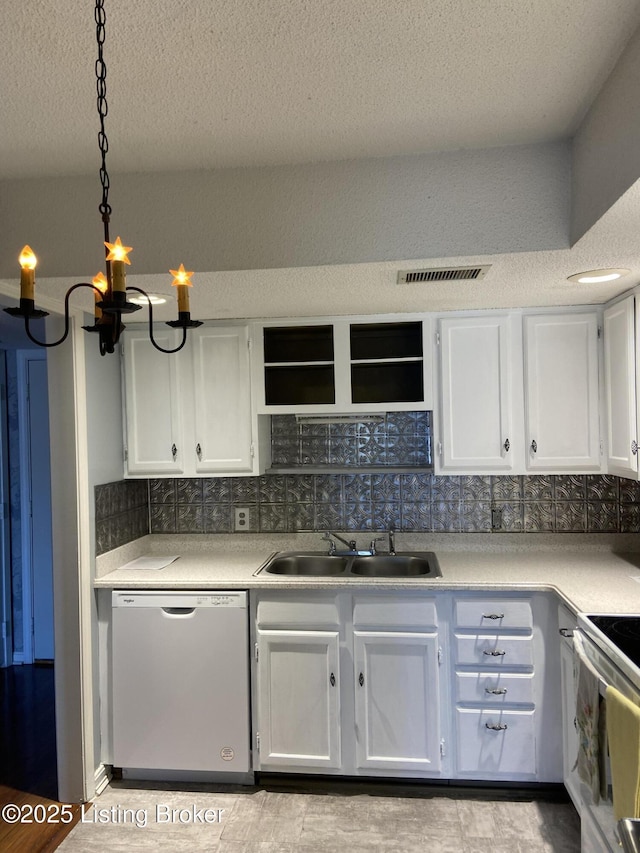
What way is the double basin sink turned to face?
toward the camera

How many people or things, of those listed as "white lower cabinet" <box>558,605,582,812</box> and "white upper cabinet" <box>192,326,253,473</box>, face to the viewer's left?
1

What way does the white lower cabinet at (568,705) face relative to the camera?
to the viewer's left

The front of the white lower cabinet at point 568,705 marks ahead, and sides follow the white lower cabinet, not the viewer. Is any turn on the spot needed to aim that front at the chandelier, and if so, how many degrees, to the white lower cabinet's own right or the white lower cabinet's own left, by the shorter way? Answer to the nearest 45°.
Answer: approximately 45° to the white lower cabinet's own left

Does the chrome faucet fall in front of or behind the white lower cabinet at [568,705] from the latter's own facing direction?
in front

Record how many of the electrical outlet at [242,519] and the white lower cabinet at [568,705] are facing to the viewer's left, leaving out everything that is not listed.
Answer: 1

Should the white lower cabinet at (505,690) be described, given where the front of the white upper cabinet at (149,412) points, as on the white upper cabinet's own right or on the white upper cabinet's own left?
on the white upper cabinet's own left

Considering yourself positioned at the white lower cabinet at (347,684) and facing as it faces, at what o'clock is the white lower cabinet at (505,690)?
the white lower cabinet at (505,690) is roughly at 9 o'clock from the white lower cabinet at (347,684).

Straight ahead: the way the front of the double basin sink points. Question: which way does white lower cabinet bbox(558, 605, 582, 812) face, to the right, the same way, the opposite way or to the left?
to the right

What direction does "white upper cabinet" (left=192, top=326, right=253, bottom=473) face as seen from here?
toward the camera

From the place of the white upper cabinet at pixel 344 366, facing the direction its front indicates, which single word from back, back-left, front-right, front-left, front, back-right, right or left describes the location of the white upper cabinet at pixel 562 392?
left

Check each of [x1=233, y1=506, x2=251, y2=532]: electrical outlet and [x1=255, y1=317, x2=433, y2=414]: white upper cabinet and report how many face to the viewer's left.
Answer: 0

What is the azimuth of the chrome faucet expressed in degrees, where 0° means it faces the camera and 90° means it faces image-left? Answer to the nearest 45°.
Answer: approximately 45°
